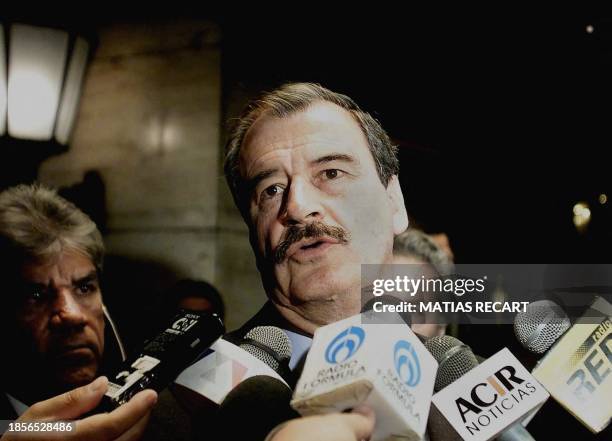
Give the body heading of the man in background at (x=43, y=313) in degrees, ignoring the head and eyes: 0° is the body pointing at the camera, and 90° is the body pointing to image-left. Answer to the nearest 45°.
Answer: approximately 315°

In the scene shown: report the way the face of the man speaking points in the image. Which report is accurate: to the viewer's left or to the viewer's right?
to the viewer's left

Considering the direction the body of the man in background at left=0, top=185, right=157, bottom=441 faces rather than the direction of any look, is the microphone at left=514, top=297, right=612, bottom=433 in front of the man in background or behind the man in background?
in front

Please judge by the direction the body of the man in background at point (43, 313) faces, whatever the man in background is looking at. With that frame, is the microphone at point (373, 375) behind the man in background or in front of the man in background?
in front

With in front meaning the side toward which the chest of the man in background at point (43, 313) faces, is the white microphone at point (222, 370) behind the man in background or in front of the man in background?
in front
